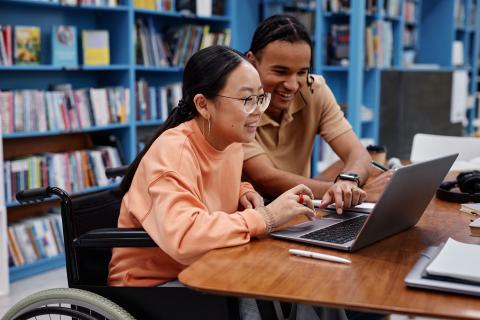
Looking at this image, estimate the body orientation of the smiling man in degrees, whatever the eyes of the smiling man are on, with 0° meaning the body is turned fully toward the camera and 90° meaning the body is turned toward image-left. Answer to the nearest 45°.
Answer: approximately 0°

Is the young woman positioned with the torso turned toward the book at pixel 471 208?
yes

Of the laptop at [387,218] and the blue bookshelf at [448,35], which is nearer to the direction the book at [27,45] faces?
the laptop

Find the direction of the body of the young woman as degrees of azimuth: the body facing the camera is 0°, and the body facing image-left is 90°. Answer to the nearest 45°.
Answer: approximately 270°

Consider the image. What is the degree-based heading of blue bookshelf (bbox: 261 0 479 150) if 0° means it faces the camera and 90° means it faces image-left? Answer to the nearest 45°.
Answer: approximately 0°

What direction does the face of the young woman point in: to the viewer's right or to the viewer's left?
to the viewer's right
